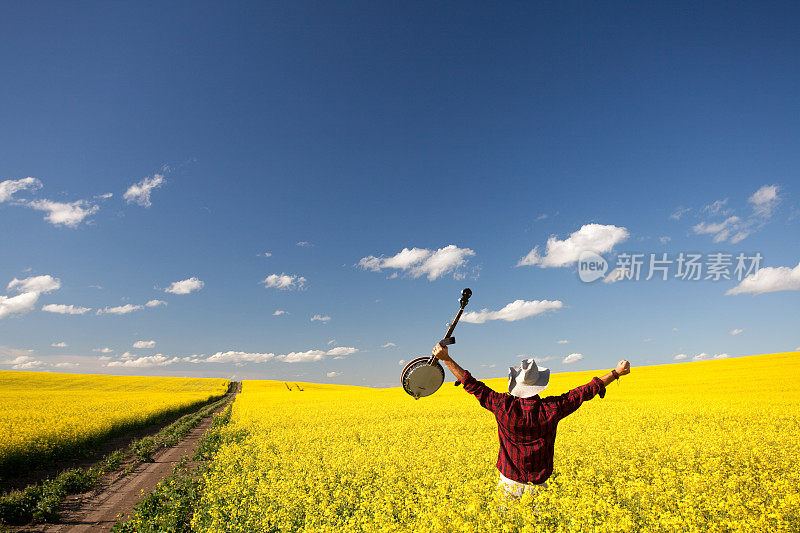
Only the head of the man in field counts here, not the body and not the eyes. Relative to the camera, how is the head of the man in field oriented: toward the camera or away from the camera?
away from the camera

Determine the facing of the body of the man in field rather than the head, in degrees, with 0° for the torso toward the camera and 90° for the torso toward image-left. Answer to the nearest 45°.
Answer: approximately 180°
